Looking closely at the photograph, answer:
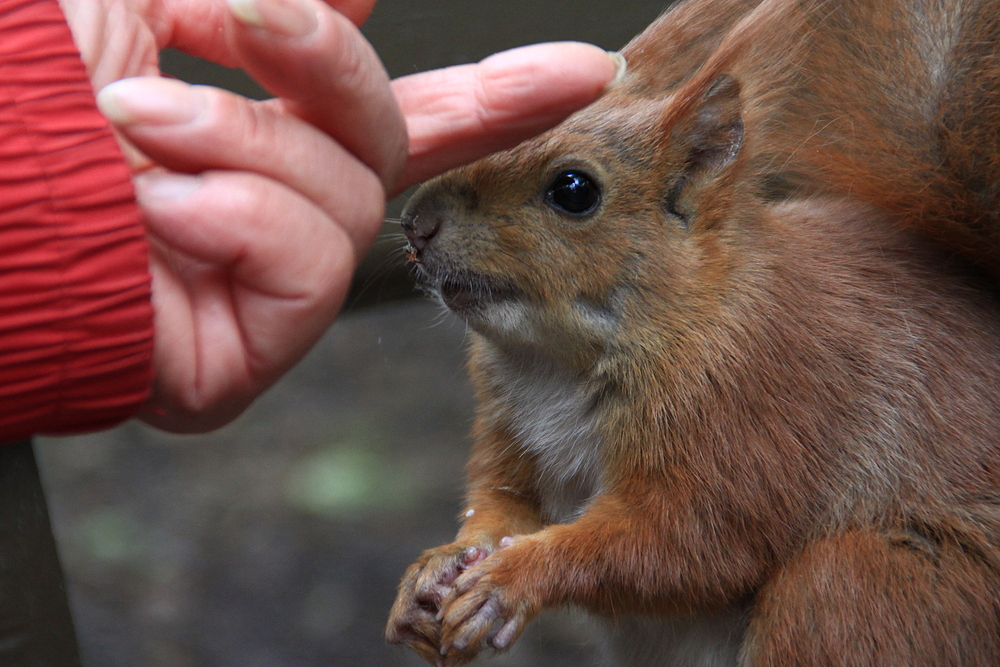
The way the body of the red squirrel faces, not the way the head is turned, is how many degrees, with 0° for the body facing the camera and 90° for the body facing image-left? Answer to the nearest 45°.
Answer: approximately 90°
